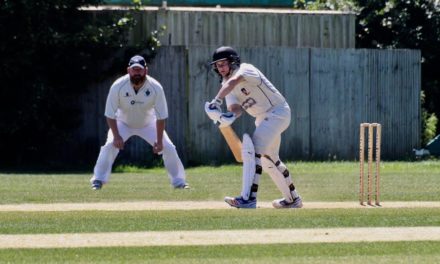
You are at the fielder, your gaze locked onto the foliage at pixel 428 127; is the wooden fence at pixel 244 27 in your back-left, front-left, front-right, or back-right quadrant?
front-left

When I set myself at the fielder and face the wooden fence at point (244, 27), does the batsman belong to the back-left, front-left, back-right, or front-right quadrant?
back-right

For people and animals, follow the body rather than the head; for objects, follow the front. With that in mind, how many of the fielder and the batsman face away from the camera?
0

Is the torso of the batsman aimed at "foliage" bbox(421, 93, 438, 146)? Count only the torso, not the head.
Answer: no

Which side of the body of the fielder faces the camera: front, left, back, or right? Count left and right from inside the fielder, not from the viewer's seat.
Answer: front

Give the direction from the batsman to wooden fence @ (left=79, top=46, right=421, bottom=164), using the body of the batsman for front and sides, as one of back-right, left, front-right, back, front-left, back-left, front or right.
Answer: back-right

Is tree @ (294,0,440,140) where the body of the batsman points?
no

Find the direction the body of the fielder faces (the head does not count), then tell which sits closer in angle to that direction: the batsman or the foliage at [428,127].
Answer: the batsman

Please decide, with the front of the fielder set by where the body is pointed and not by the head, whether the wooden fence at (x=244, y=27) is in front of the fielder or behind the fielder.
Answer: behind

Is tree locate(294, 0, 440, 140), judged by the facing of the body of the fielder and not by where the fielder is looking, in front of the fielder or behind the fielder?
behind

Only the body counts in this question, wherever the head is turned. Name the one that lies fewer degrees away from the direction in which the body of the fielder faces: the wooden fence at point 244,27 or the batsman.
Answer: the batsman

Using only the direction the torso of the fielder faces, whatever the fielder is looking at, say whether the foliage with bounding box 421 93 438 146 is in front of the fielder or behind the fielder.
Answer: behind

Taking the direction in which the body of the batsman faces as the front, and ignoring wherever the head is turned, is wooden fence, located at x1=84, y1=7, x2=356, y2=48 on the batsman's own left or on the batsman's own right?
on the batsman's own right
